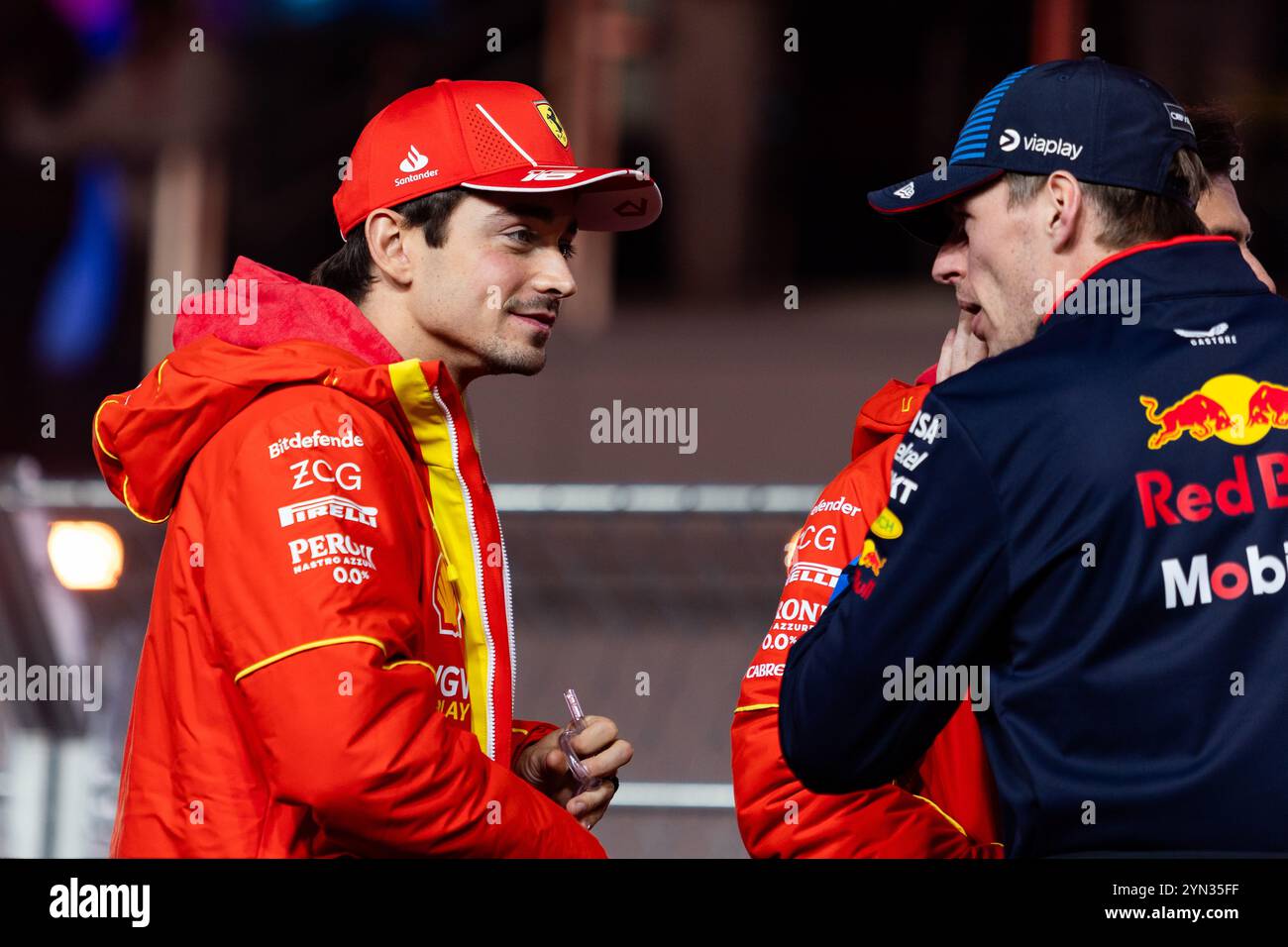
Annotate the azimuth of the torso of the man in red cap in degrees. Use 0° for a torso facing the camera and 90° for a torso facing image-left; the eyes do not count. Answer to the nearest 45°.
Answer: approximately 270°
